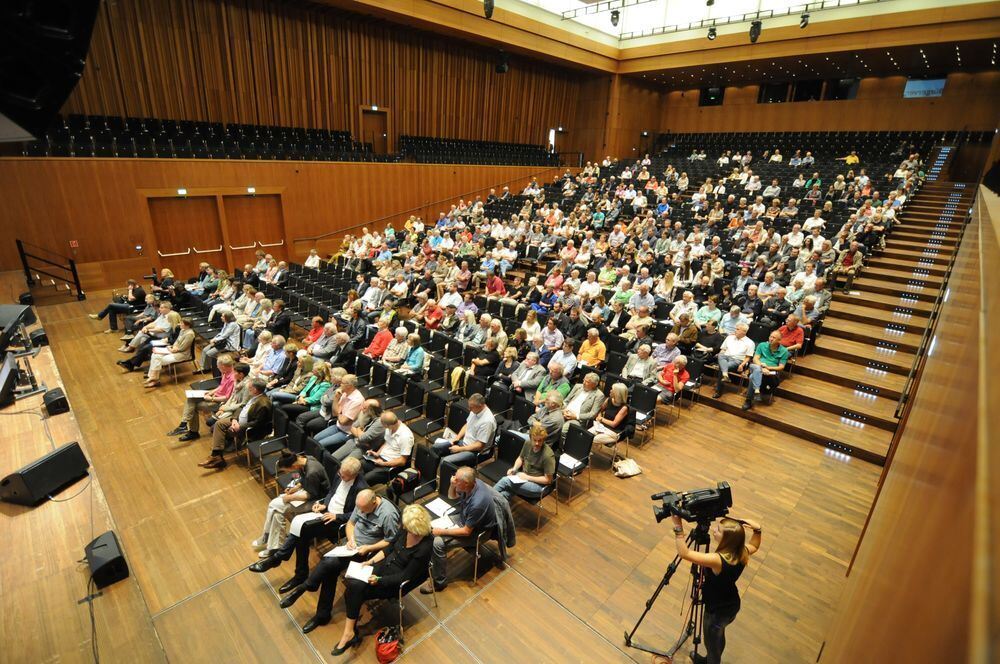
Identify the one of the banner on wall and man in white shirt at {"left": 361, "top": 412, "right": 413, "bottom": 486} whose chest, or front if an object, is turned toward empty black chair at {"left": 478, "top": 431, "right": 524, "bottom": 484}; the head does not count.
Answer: the banner on wall

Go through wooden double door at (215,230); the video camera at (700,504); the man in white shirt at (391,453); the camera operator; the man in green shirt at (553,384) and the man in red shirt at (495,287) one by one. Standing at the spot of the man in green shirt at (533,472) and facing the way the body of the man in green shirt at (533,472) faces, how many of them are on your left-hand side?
2

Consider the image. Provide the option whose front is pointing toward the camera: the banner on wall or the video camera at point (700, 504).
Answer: the banner on wall

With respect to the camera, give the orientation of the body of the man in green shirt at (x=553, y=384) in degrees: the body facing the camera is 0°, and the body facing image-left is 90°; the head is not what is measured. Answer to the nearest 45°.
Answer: approximately 45°

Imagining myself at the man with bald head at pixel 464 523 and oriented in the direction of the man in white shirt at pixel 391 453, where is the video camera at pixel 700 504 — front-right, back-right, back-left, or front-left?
back-right

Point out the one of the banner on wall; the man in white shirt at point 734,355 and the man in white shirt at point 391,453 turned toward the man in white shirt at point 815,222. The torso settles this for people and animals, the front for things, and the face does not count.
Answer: the banner on wall

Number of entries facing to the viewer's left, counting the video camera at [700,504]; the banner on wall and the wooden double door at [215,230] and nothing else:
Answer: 1

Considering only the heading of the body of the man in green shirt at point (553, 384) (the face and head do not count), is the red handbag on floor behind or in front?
in front

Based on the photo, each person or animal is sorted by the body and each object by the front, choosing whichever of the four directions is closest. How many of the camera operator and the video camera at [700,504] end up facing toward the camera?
0

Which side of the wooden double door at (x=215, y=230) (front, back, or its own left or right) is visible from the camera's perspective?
front

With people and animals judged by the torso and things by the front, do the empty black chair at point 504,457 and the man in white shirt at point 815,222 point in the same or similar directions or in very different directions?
same or similar directions

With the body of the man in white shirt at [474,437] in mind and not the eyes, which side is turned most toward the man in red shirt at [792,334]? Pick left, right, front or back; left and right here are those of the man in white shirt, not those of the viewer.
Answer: back

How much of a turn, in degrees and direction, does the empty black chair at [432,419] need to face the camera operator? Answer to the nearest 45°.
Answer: approximately 90° to its left

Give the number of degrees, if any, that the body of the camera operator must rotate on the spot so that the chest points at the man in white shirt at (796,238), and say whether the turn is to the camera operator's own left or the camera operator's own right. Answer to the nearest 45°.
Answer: approximately 45° to the camera operator's own right

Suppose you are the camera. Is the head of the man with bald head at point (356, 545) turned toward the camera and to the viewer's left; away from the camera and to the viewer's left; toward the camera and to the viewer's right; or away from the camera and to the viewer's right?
toward the camera and to the viewer's left

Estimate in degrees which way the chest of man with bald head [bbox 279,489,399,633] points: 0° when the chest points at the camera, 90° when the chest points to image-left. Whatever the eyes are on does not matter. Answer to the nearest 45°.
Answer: approximately 45°

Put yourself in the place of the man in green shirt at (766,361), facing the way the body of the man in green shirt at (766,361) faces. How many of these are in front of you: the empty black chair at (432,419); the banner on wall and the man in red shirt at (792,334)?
1

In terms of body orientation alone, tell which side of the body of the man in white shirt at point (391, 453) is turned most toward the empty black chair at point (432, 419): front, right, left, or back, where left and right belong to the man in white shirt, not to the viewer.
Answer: back

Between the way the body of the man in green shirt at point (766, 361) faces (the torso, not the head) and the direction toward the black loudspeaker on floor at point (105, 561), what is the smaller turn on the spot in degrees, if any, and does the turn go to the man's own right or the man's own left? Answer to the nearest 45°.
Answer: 0° — they already face it

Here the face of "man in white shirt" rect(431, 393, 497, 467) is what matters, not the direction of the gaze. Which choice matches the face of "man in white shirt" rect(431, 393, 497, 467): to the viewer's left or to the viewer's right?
to the viewer's left

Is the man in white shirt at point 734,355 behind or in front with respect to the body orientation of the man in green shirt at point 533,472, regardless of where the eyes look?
behind

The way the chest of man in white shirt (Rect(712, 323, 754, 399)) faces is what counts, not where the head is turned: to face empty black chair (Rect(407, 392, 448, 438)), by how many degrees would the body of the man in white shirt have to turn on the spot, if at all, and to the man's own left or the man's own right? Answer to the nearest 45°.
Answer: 0° — they already face it
